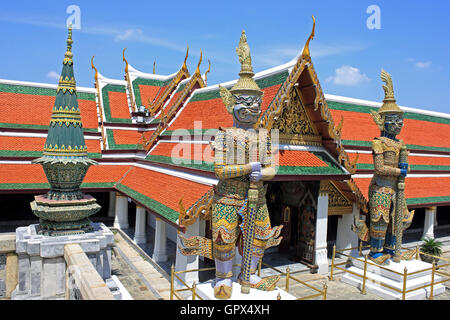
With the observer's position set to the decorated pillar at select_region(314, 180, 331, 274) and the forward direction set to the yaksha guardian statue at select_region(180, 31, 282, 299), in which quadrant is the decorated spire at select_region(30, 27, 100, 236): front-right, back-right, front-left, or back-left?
front-right

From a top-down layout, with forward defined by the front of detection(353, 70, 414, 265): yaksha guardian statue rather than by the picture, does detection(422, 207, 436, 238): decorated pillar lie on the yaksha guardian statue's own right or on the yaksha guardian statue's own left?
on the yaksha guardian statue's own left

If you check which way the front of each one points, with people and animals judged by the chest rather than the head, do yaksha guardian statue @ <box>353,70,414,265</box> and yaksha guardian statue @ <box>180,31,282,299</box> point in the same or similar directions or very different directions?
same or similar directions

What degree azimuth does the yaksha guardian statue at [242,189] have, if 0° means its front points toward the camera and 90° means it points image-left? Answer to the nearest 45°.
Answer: approximately 315°

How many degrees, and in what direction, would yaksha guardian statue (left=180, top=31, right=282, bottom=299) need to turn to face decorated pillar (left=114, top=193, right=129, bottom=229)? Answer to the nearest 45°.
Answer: approximately 180°

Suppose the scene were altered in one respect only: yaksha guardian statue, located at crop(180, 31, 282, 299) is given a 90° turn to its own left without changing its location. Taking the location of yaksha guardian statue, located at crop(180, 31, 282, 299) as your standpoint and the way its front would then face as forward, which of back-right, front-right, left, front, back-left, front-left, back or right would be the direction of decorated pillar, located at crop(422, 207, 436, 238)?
front

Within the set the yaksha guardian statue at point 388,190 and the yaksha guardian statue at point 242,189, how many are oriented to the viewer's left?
0

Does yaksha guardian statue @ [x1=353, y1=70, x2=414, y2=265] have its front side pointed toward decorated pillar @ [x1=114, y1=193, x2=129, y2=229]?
no

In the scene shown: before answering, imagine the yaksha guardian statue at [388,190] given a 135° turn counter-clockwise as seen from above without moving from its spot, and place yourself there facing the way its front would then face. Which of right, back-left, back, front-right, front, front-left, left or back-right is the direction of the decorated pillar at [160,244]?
left

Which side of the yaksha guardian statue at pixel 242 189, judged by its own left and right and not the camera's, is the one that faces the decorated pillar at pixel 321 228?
left

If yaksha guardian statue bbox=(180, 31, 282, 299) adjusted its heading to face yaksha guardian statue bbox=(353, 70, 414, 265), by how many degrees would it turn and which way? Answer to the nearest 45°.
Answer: approximately 90° to its left

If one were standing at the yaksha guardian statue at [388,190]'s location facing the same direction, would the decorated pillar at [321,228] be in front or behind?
behind

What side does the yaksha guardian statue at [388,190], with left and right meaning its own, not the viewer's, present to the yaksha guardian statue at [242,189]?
right
